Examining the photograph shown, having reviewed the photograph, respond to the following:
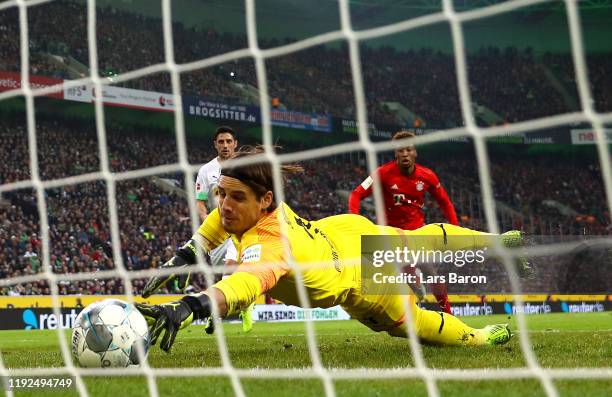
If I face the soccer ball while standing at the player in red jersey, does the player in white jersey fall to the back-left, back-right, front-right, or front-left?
front-right

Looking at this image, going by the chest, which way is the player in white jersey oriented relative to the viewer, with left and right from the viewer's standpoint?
facing the viewer and to the right of the viewer

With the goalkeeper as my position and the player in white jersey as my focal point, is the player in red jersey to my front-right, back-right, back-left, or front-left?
front-right

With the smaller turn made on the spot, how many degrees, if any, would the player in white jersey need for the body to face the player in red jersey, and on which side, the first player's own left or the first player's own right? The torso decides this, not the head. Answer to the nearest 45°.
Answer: approximately 45° to the first player's own left

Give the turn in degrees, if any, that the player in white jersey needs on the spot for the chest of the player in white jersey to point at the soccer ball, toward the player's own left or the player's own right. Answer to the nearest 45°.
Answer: approximately 45° to the player's own right

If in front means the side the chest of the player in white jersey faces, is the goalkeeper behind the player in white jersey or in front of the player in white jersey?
in front

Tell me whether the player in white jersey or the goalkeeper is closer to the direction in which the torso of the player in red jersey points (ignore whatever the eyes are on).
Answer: the goalkeeper

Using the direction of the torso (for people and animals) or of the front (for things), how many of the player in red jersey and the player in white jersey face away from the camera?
0

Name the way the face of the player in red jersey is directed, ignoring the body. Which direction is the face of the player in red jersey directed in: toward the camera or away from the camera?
toward the camera

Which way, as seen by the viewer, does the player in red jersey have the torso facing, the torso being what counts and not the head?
toward the camera

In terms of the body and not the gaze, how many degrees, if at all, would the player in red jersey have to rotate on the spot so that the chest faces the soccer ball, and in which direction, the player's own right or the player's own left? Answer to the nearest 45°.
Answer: approximately 45° to the player's own right

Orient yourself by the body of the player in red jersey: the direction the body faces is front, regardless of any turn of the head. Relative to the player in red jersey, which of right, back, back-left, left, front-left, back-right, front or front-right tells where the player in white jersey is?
right
